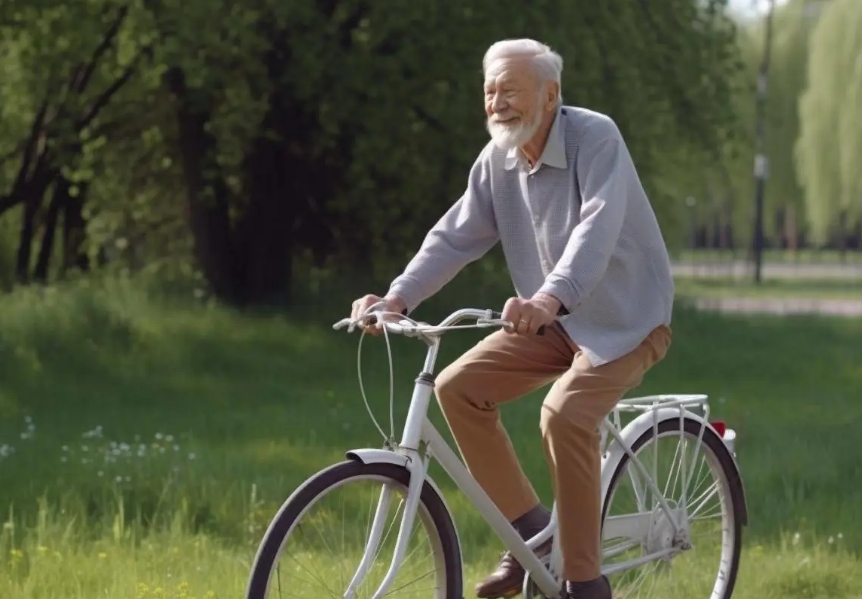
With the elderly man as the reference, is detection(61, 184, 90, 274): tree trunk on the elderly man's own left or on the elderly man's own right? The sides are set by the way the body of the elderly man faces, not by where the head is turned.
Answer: on the elderly man's own right

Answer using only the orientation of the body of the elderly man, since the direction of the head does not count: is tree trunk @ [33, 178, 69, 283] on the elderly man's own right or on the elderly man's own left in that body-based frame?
on the elderly man's own right

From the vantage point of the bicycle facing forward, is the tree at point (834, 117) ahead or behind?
behind

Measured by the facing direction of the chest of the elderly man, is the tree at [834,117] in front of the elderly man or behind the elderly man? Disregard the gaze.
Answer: behind

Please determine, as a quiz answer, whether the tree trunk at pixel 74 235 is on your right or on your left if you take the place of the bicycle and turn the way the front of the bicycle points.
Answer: on your right

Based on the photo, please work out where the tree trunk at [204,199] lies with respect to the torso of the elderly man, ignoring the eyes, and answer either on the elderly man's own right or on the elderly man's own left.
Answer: on the elderly man's own right

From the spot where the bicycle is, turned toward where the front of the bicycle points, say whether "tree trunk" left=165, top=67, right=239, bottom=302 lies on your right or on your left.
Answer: on your right
